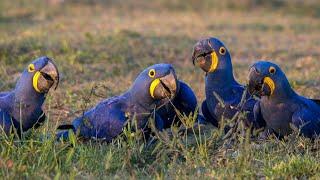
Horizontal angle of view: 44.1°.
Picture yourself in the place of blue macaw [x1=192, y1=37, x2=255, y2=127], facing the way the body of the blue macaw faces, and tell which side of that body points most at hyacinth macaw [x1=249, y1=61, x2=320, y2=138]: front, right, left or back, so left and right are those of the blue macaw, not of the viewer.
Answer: left

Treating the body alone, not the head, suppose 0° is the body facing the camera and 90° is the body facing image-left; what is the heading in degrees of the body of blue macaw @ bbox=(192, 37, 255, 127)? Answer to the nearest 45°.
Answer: approximately 45°

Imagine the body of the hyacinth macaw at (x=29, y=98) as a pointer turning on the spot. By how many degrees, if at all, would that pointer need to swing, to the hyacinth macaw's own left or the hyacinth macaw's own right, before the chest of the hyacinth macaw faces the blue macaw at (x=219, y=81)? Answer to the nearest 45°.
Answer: approximately 45° to the hyacinth macaw's own left
